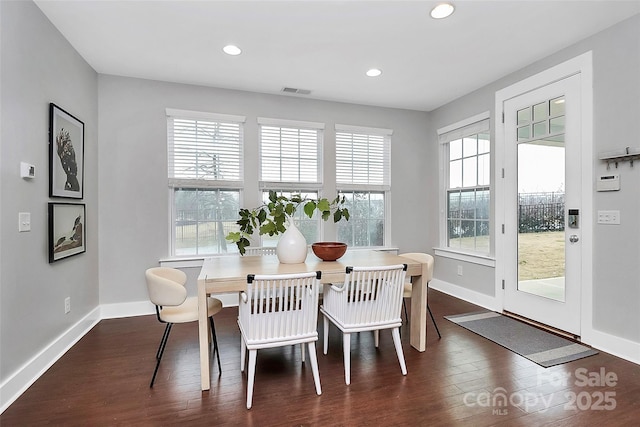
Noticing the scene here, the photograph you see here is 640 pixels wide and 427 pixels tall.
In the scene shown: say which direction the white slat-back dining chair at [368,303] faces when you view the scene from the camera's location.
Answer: facing away from the viewer and to the left of the viewer

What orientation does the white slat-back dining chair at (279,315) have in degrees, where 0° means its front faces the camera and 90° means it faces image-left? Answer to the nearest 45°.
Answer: approximately 180°

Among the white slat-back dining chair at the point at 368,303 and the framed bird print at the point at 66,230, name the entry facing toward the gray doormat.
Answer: the framed bird print

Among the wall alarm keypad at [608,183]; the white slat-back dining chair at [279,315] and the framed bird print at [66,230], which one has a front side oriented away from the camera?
the white slat-back dining chair

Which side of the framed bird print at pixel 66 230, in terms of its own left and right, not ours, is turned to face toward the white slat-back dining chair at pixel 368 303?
front

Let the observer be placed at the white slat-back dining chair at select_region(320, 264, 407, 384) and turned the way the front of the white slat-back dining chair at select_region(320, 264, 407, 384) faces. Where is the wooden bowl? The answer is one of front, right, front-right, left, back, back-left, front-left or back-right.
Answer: front

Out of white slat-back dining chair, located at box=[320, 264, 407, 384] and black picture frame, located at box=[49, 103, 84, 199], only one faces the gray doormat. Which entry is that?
the black picture frame

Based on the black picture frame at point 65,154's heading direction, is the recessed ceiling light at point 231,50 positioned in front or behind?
in front

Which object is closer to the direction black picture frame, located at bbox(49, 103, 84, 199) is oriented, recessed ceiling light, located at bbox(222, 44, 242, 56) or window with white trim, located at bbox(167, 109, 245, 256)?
the recessed ceiling light

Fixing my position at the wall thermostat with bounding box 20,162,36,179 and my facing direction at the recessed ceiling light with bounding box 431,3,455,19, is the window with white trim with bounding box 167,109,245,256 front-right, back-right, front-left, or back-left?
front-left

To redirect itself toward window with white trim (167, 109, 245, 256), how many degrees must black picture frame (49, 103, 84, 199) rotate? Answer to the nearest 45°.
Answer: approximately 45° to its left

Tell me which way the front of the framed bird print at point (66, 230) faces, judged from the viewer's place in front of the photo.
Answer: facing the viewer and to the right of the viewer

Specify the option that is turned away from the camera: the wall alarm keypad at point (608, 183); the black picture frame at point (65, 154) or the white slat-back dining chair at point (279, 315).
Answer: the white slat-back dining chair

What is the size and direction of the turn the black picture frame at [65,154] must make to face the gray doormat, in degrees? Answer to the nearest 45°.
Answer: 0° — it already faces it

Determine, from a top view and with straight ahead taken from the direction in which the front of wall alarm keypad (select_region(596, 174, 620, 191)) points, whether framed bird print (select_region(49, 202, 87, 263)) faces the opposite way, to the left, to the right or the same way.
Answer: the opposite way

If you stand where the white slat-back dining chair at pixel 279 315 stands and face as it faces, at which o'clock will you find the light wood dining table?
The light wood dining table is roughly at 12 o'clock from the white slat-back dining chair.

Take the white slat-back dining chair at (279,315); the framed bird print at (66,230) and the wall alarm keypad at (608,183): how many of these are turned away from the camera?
1

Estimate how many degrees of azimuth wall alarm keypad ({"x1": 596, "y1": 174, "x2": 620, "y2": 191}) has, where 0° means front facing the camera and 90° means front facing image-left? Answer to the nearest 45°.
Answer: approximately 45°

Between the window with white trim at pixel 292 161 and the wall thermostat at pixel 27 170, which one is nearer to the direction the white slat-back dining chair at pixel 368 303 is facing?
the window with white trim
